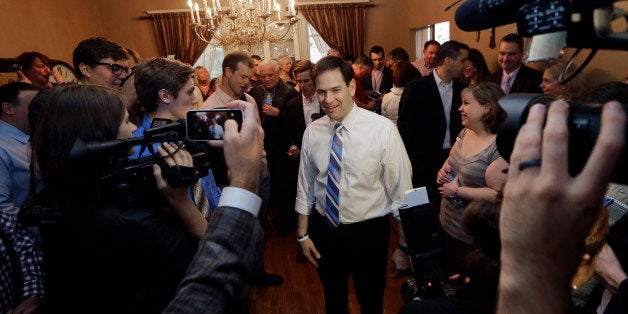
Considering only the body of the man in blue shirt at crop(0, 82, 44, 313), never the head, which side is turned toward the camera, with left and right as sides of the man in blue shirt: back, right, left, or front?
right

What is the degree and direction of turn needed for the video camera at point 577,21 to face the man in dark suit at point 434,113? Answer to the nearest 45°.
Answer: approximately 90° to its right

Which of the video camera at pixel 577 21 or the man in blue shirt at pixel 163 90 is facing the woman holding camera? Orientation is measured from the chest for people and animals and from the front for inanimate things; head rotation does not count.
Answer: the video camera

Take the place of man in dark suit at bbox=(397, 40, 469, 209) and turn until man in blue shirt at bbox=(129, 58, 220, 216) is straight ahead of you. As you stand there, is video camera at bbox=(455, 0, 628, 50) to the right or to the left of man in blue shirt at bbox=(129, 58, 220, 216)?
left

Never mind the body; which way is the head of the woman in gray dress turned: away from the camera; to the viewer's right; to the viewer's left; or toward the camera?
to the viewer's left

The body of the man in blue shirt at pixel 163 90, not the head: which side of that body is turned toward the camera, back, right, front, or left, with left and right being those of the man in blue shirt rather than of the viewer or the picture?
right

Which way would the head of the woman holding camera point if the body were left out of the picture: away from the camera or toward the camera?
away from the camera

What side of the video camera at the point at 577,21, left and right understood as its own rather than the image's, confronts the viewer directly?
left

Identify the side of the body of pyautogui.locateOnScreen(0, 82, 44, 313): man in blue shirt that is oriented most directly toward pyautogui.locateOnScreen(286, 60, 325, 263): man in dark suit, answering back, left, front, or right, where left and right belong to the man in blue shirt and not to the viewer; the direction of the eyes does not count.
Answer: front

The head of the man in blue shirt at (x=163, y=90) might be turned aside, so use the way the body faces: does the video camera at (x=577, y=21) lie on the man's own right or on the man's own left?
on the man's own right

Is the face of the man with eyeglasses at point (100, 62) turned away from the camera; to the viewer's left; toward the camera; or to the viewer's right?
to the viewer's right

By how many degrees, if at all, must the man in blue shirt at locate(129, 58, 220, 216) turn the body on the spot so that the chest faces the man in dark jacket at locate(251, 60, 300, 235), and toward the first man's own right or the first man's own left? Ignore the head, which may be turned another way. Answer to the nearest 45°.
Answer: approximately 45° to the first man's own left
